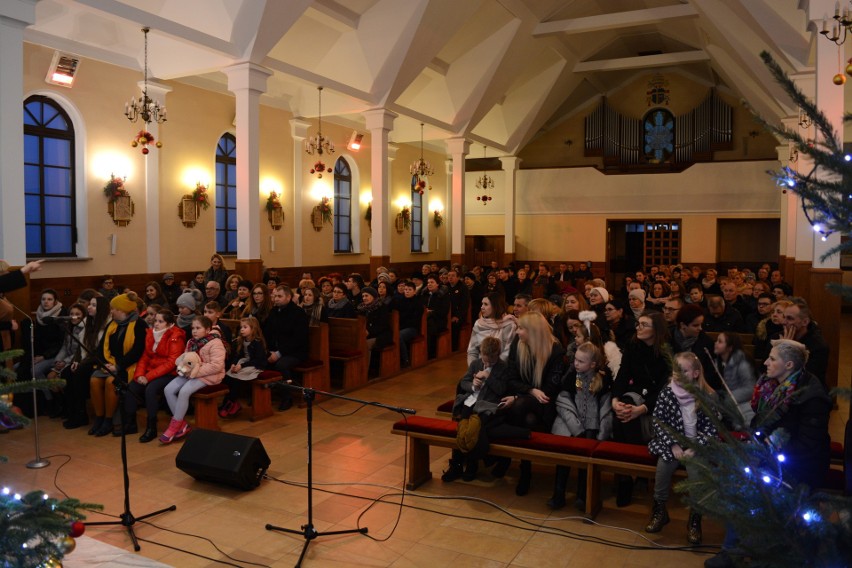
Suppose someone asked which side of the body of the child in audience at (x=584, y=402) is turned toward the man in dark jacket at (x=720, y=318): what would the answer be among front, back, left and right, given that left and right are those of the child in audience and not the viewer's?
back

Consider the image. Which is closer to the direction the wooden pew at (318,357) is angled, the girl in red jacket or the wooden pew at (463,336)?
the girl in red jacket

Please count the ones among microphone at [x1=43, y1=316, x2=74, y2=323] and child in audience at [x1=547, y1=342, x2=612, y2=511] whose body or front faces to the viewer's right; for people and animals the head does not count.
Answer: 0

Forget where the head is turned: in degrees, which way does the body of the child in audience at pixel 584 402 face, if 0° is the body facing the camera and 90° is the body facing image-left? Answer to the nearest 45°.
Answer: approximately 45°

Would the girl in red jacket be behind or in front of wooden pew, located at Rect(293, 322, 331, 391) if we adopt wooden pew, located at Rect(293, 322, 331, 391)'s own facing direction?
in front

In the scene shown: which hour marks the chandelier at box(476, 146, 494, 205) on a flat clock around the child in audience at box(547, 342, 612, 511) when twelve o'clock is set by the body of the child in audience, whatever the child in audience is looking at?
The chandelier is roughly at 4 o'clock from the child in audience.

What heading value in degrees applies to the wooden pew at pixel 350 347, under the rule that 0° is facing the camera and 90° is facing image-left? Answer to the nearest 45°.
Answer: approximately 45°

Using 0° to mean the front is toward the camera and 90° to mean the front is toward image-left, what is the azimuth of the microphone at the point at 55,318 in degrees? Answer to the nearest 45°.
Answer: approximately 90°

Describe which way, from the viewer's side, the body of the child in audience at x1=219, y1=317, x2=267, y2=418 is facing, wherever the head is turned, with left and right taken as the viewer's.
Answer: facing the viewer and to the left of the viewer

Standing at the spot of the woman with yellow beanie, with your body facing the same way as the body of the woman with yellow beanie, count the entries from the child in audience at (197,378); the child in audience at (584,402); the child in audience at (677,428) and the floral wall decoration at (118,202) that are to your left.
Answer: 3

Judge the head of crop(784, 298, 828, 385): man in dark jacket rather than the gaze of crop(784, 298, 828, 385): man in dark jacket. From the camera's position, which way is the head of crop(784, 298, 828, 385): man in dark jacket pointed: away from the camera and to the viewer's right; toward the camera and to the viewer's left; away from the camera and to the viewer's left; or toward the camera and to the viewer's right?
toward the camera and to the viewer's left

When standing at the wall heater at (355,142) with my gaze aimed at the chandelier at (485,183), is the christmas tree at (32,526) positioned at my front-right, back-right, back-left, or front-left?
back-right

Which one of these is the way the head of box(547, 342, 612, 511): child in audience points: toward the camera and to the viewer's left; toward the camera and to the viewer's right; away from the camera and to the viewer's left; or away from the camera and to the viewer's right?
toward the camera and to the viewer's left

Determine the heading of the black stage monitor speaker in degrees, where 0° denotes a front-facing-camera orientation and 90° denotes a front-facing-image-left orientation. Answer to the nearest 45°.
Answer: approximately 45°

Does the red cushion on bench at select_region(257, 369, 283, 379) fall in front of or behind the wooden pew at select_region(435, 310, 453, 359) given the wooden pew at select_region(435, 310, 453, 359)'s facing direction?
in front

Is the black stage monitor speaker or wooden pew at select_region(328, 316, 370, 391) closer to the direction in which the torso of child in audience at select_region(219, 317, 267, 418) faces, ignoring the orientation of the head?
the black stage monitor speaker

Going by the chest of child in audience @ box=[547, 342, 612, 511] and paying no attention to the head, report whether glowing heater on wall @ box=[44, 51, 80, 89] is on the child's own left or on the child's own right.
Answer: on the child's own right
